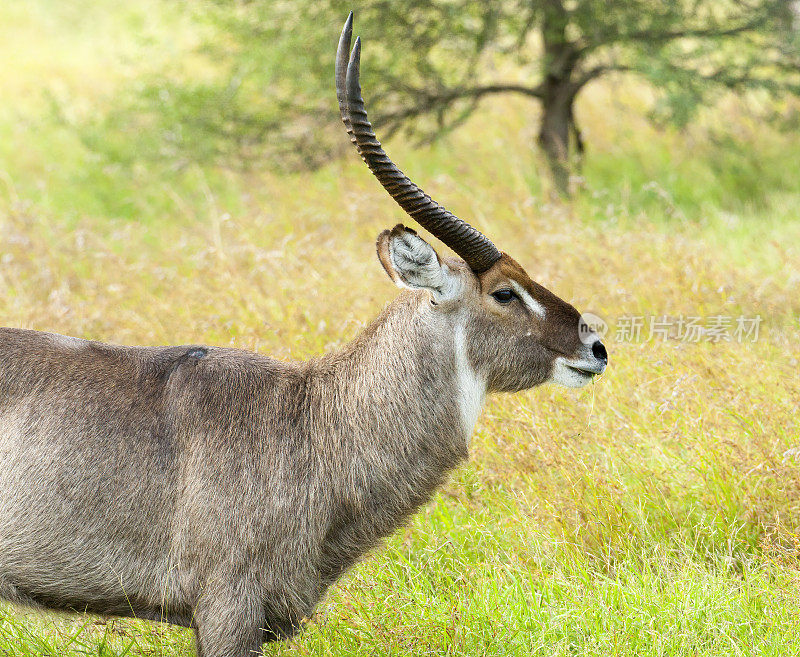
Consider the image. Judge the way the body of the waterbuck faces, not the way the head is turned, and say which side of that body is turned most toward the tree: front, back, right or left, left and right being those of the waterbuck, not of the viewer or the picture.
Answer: left

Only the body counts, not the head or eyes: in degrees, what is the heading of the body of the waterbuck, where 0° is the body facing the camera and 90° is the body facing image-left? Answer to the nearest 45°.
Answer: approximately 270°
